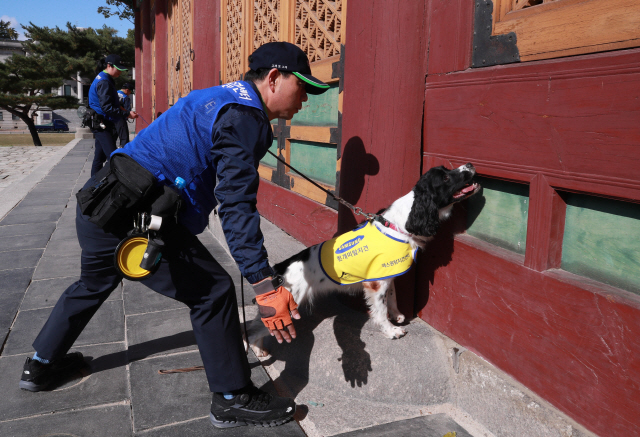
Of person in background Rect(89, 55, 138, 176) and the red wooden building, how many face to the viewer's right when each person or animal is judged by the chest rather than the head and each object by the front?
1

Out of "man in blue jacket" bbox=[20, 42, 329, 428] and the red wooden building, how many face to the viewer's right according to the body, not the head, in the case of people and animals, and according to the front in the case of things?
1

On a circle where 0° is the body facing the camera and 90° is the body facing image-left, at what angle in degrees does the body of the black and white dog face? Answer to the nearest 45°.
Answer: approximately 270°

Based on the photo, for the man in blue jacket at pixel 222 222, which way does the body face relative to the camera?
to the viewer's right

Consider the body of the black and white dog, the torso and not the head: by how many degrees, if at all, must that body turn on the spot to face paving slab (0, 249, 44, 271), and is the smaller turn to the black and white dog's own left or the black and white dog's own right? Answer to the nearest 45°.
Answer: approximately 135° to the black and white dog's own left

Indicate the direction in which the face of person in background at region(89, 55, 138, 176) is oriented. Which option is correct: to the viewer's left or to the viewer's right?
to the viewer's right

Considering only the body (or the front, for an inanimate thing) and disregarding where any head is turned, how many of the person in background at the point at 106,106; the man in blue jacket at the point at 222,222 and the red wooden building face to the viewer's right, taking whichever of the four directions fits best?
2

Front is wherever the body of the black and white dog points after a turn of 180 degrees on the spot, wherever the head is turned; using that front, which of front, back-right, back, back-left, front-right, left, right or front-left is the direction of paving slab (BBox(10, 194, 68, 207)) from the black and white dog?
front-right

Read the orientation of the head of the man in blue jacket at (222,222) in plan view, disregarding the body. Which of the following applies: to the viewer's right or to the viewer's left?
to the viewer's right

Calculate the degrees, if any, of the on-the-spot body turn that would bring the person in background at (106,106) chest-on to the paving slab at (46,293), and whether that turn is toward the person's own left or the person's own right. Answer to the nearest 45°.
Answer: approximately 90° to the person's own right
